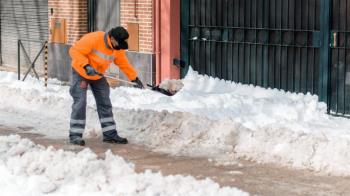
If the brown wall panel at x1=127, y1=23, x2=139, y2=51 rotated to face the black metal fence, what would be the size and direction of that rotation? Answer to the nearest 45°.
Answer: approximately 45° to its left

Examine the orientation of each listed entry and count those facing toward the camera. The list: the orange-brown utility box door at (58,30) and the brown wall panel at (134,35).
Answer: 2

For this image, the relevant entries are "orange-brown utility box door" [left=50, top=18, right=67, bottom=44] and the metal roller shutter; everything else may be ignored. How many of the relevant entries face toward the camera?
2

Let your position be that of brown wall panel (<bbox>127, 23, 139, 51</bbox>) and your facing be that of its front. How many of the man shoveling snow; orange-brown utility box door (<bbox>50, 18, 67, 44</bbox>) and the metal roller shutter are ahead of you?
1

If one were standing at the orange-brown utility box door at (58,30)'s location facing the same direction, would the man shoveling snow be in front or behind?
in front

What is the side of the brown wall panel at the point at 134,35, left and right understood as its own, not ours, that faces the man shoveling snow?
front

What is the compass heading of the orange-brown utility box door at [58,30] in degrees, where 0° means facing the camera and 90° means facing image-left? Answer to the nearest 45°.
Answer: approximately 0°

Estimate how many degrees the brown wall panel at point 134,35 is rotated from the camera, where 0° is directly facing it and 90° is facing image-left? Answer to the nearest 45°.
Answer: approximately 0°
